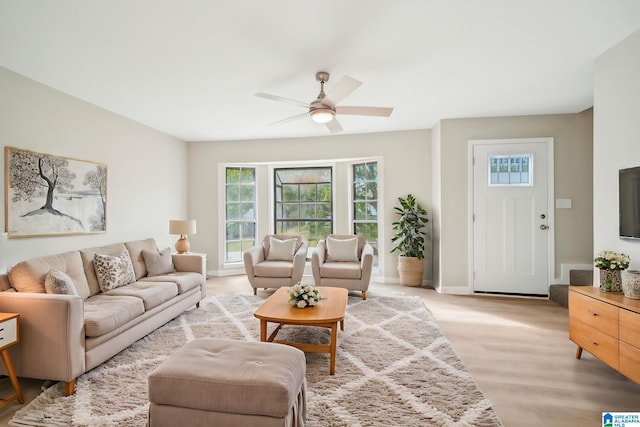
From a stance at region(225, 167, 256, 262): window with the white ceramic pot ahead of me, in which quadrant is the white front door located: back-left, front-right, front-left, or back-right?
front-left

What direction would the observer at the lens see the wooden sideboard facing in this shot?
facing the viewer and to the left of the viewer

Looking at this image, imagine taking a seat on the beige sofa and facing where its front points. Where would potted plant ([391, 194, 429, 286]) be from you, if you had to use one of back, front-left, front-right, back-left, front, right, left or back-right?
front-left

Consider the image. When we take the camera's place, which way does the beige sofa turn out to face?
facing the viewer and to the right of the viewer

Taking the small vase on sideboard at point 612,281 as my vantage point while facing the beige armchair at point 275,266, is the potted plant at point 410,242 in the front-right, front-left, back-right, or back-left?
front-right

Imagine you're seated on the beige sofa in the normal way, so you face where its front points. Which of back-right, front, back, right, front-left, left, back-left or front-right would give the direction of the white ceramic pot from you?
front

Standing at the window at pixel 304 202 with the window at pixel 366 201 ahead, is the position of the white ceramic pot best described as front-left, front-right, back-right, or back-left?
front-right

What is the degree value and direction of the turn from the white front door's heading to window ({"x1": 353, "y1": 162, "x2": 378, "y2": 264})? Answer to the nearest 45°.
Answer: approximately 90° to its right

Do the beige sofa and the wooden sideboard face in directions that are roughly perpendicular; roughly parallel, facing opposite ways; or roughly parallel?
roughly parallel, facing opposite ways

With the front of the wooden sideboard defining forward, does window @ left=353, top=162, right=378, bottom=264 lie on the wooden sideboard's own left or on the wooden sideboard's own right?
on the wooden sideboard's own right

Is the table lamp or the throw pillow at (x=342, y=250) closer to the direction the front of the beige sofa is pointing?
the throw pillow

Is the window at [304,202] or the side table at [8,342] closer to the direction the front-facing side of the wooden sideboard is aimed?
the side table

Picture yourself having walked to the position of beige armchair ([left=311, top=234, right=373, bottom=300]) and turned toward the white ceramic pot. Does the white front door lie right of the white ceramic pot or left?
left

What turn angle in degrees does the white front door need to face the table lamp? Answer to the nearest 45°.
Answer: approximately 45° to its right
